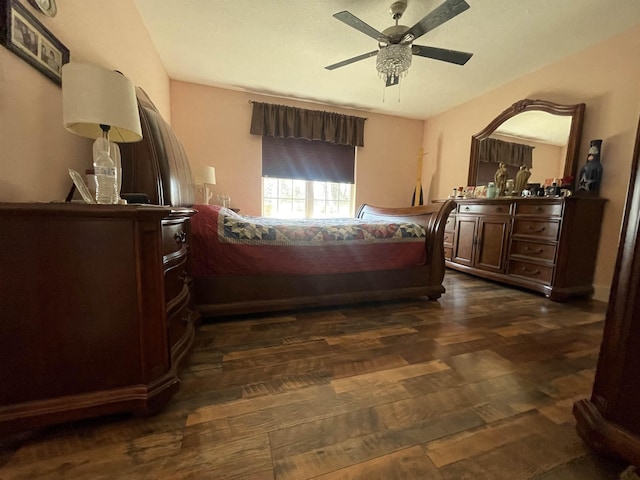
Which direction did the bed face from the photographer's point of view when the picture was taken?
facing to the right of the viewer

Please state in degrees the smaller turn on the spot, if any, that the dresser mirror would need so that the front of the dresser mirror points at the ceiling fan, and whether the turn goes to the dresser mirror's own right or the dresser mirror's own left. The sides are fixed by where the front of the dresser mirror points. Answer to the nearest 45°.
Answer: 0° — it already faces it

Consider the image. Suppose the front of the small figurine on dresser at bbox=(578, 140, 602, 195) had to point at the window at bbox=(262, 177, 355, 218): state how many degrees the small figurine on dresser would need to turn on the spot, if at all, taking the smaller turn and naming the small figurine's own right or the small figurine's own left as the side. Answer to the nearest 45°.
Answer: approximately 45° to the small figurine's own right

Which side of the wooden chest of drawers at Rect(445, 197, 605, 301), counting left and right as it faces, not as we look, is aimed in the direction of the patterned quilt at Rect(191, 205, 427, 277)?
front

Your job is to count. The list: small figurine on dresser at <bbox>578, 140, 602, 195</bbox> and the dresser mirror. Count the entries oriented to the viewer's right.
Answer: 0

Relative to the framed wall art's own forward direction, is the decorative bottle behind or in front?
in front

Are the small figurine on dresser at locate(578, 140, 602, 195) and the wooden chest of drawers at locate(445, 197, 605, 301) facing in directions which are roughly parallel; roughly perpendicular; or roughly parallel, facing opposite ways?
roughly parallel

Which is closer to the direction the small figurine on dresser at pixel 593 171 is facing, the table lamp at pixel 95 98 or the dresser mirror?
the table lamp

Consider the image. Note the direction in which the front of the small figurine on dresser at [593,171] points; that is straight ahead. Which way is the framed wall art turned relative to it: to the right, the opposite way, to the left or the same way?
the opposite way

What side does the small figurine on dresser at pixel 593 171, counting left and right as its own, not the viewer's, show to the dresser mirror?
right

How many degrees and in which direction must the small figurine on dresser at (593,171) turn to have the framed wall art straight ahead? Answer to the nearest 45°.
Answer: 0° — it already faces it

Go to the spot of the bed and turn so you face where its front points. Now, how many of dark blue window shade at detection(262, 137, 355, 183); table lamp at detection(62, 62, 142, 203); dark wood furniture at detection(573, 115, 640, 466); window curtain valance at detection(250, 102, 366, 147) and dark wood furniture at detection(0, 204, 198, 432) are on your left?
2

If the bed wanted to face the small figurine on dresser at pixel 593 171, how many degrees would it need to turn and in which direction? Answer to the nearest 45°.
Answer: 0° — it already faces it

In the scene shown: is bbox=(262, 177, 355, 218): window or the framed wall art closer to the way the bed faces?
the window

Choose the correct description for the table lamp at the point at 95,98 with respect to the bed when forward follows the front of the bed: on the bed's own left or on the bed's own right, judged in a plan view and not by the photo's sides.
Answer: on the bed's own right

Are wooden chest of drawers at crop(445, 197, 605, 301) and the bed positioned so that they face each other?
yes

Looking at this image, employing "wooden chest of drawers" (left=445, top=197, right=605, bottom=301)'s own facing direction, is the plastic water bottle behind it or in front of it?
in front

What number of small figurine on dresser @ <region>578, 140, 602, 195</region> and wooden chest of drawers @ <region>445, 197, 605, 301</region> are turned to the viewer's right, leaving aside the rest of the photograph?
0

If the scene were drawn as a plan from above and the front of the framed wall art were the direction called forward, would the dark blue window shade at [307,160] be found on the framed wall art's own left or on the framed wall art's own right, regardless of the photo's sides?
on the framed wall art's own left

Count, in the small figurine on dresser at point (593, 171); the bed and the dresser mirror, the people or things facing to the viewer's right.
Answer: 1
